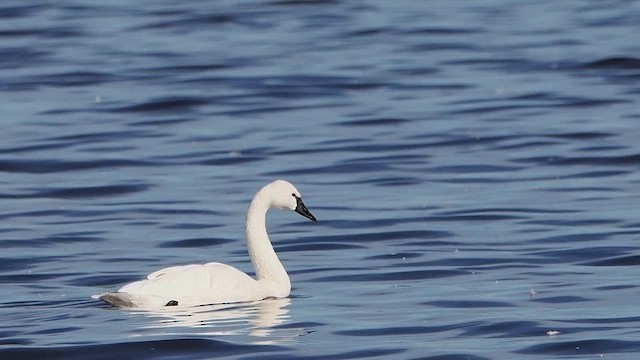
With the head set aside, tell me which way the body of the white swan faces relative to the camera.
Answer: to the viewer's right
